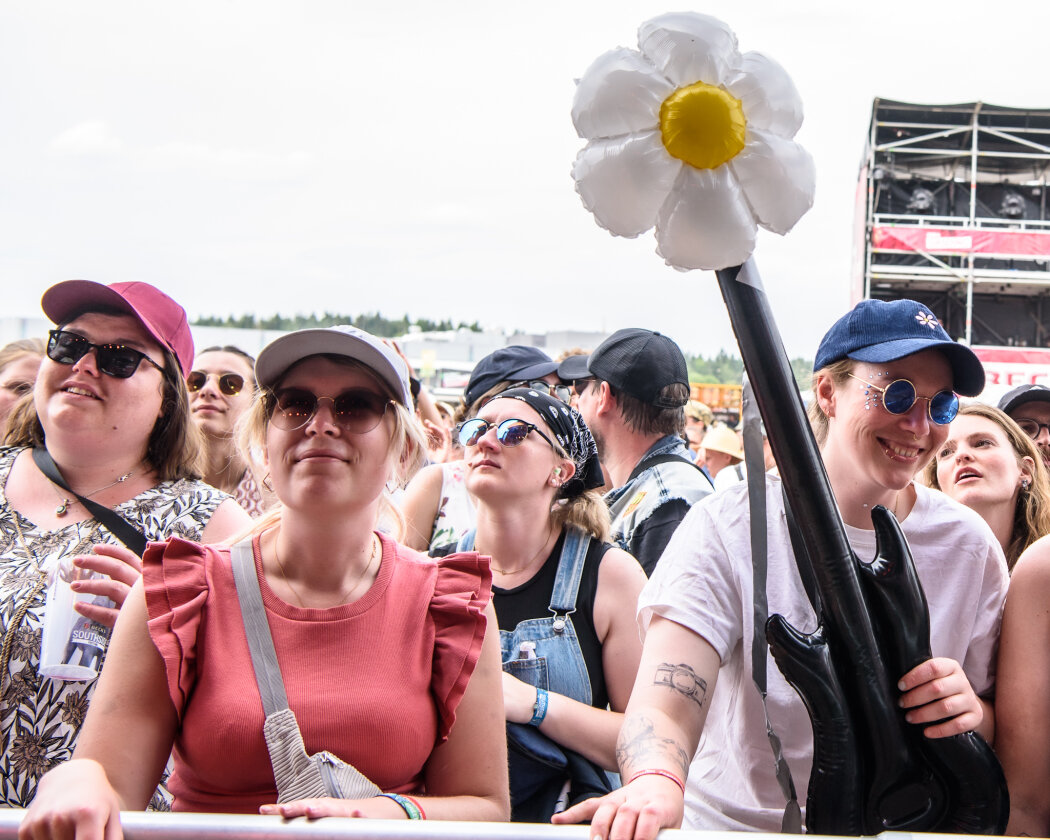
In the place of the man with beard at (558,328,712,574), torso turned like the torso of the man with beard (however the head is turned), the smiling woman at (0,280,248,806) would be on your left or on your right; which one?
on your left

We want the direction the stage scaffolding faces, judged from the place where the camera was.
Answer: facing the viewer

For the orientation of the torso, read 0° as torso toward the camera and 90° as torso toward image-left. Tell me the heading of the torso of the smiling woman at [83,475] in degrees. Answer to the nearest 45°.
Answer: approximately 45°

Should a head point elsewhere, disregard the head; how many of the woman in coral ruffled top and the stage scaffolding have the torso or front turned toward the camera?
2

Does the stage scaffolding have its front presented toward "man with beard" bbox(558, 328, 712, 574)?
yes

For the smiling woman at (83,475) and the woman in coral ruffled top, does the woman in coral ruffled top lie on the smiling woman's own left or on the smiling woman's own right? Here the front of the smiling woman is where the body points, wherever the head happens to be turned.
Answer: on the smiling woman's own left

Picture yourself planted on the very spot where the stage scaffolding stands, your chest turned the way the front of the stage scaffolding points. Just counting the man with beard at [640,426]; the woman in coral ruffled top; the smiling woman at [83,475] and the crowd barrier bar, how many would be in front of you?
4

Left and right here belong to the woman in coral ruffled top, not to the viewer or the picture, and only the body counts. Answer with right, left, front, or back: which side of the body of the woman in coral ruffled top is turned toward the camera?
front

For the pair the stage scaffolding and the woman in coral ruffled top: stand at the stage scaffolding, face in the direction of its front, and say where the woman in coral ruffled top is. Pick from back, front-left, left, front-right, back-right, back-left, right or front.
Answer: front
